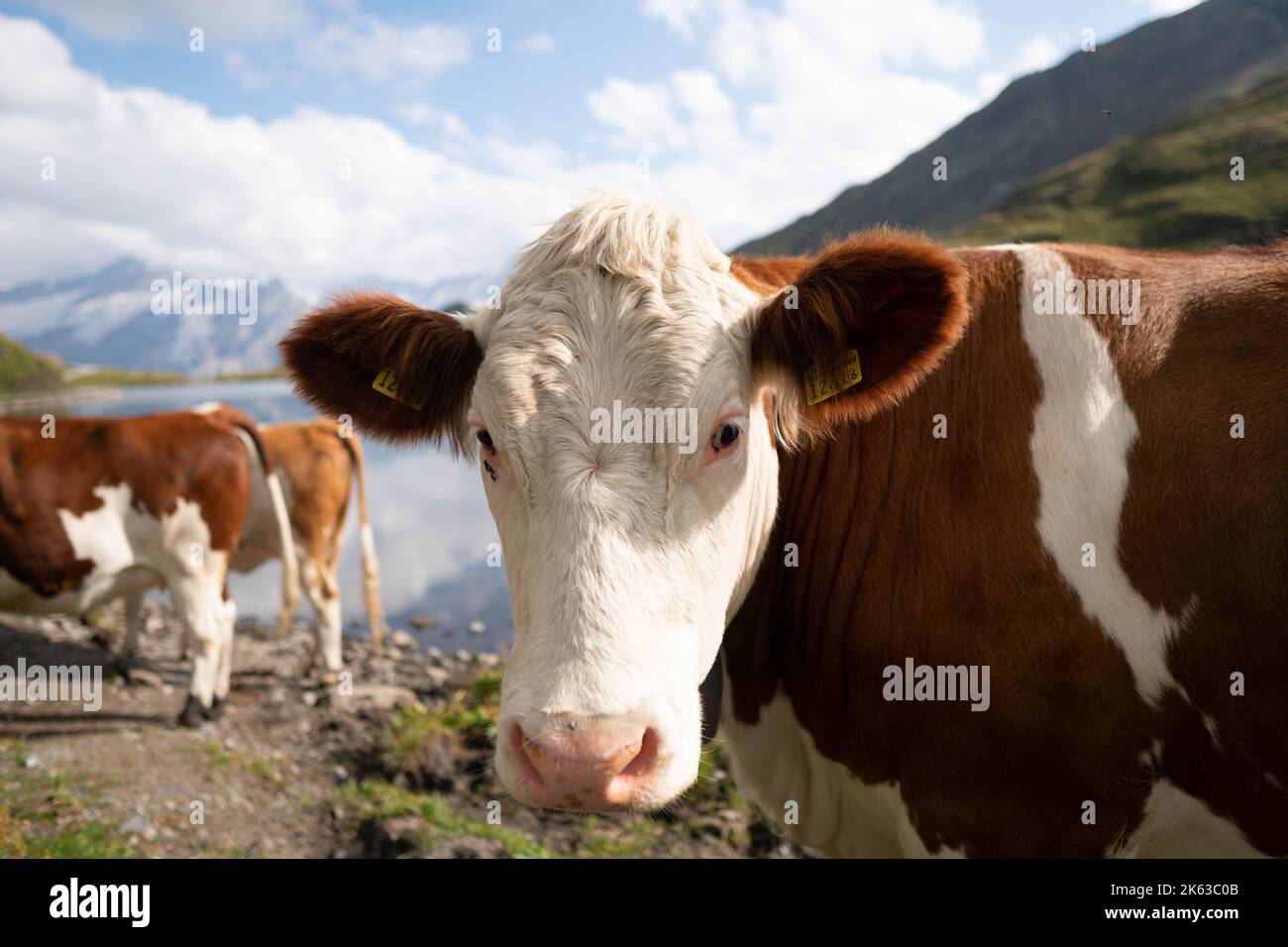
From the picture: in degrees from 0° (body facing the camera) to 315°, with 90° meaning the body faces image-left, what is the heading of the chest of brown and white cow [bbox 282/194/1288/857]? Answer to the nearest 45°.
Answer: approximately 90°

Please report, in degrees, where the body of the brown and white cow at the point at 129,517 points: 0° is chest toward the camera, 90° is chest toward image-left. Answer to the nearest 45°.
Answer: approximately 90°

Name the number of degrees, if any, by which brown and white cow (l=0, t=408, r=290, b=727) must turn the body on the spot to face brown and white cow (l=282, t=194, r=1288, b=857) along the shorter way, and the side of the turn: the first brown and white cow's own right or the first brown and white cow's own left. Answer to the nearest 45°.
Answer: approximately 90° to the first brown and white cow's own left

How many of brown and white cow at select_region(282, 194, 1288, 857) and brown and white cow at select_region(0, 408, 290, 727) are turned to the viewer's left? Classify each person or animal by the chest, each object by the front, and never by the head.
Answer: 2
